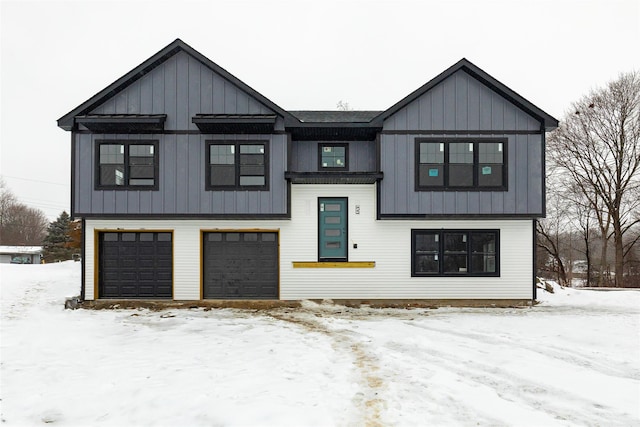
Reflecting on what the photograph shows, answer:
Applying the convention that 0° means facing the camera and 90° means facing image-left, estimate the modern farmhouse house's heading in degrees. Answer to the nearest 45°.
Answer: approximately 0°

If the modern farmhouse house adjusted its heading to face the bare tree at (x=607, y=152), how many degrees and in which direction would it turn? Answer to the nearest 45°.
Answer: approximately 135° to its left
